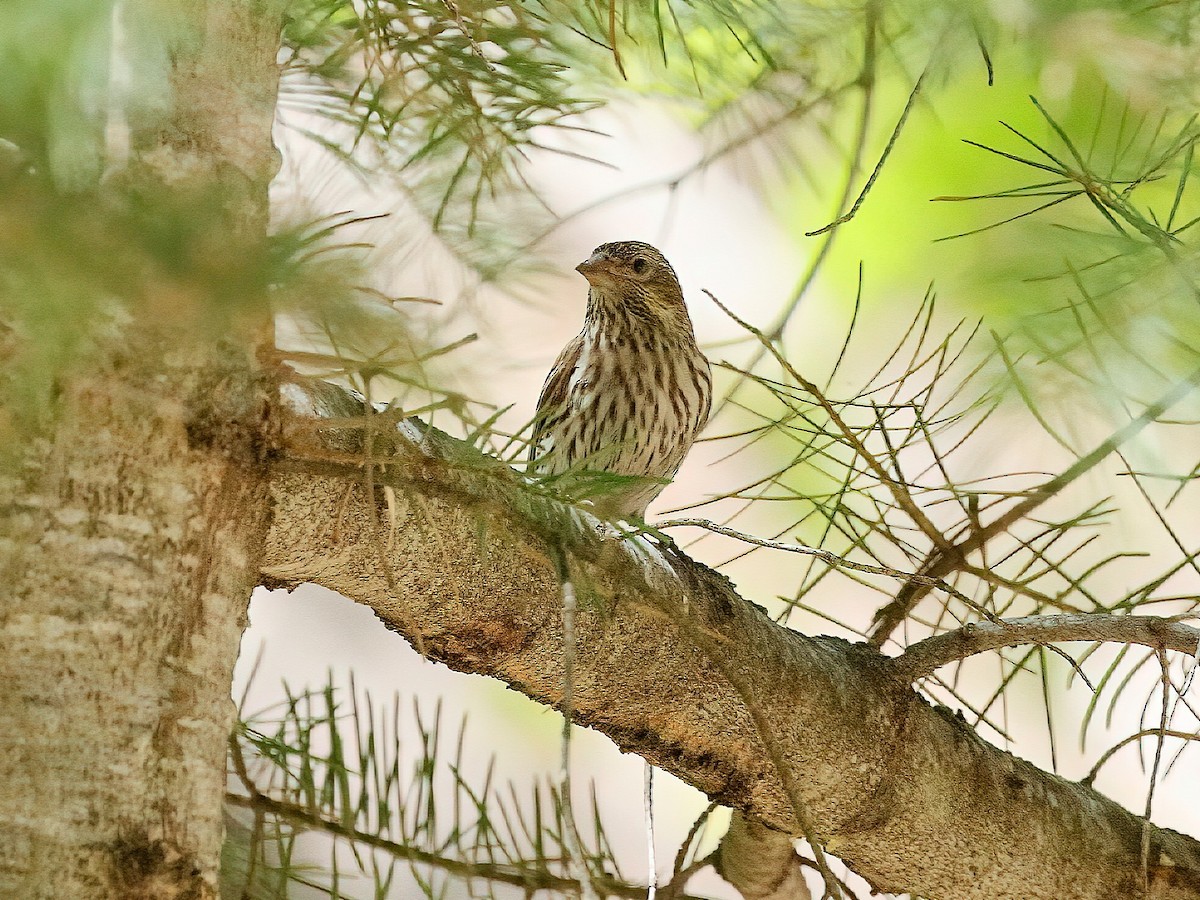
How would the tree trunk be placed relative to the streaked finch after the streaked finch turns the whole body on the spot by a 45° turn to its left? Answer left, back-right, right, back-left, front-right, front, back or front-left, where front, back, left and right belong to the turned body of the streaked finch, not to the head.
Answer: right

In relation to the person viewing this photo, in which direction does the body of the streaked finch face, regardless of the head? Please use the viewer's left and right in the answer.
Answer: facing the viewer and to the right of the viewer
